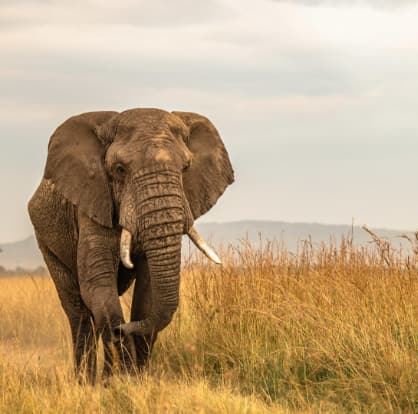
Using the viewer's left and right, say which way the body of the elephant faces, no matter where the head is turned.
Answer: facing the viewer and to the right of the viewer
